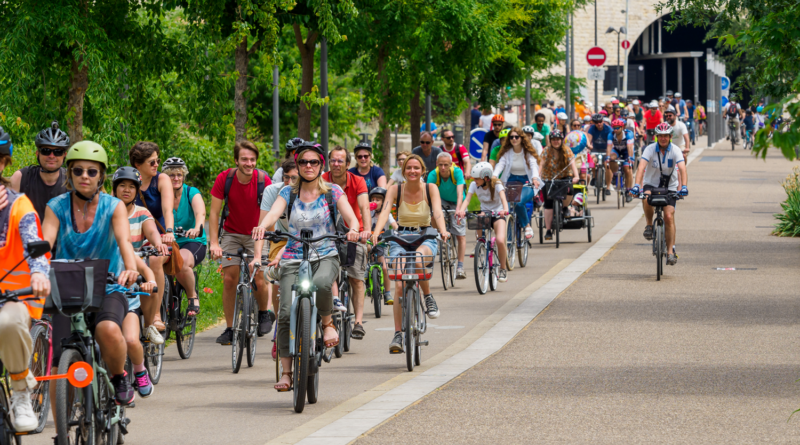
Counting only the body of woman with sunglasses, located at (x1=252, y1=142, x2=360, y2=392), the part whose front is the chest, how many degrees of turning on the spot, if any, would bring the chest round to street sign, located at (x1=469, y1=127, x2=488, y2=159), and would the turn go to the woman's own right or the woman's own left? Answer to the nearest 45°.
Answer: approximately 180°

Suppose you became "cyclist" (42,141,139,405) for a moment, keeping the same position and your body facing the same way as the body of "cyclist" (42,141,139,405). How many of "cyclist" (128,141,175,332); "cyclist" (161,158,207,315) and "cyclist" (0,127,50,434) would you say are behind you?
2

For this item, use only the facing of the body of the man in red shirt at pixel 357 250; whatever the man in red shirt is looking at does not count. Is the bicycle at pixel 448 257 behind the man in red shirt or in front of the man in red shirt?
behind

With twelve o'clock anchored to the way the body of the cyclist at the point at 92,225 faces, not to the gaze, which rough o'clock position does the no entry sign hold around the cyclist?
The no entry sign is roughly at 7 o'clock from the cyclist.

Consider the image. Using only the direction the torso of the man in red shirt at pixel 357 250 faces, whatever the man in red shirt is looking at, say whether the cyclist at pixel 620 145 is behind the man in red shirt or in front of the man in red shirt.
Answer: behind

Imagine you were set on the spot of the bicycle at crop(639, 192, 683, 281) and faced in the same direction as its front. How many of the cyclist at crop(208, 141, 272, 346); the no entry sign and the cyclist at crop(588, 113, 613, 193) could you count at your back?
2
